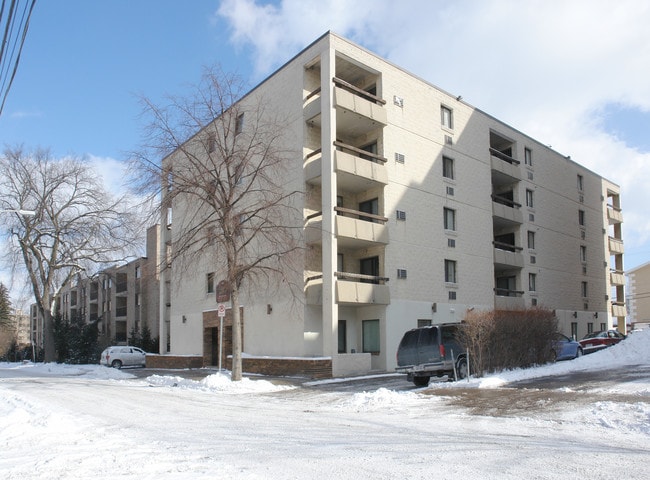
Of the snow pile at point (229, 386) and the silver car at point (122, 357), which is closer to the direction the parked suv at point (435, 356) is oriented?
the silver car

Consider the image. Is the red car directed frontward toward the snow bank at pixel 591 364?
no

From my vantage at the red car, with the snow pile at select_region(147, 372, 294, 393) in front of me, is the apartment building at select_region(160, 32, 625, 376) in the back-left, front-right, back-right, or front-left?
front-right

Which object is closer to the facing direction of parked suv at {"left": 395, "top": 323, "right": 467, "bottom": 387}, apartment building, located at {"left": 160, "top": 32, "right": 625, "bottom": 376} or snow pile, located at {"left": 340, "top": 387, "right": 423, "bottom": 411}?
the apartment building

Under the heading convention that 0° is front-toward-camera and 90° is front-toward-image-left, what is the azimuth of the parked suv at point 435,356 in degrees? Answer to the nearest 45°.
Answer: approximately 225°

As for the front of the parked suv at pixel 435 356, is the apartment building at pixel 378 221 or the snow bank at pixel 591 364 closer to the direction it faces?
the snow bank

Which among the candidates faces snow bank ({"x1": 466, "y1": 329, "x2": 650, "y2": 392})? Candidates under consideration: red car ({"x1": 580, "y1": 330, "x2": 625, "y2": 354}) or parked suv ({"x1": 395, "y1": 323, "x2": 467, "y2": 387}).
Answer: the parked suv

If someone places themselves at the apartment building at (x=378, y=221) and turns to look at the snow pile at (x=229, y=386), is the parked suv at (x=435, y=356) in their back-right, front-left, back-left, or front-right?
front-left

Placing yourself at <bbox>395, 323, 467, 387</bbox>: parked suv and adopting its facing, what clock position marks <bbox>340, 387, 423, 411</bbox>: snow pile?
The snow pile is roughly at 5 o'clock from the parked suv.

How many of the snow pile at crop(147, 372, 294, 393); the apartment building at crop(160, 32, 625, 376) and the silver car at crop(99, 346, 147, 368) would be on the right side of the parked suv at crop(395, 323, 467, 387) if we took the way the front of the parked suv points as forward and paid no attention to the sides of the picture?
0

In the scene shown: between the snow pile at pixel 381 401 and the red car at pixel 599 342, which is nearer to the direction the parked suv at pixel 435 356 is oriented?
the red car
